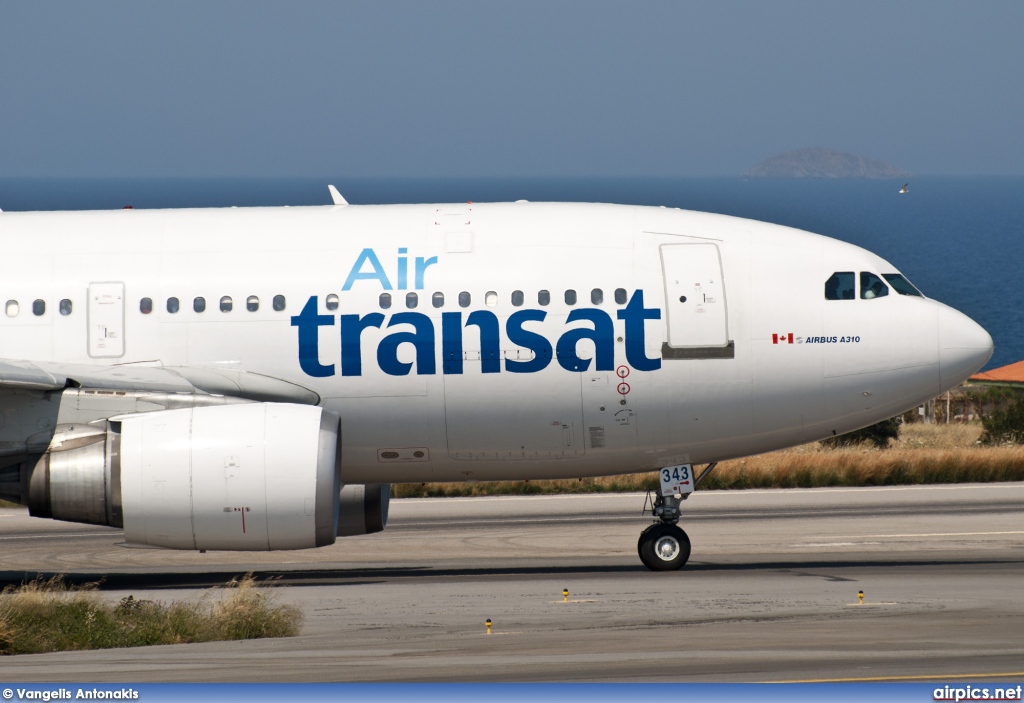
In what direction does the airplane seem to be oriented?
to the viewer's right
